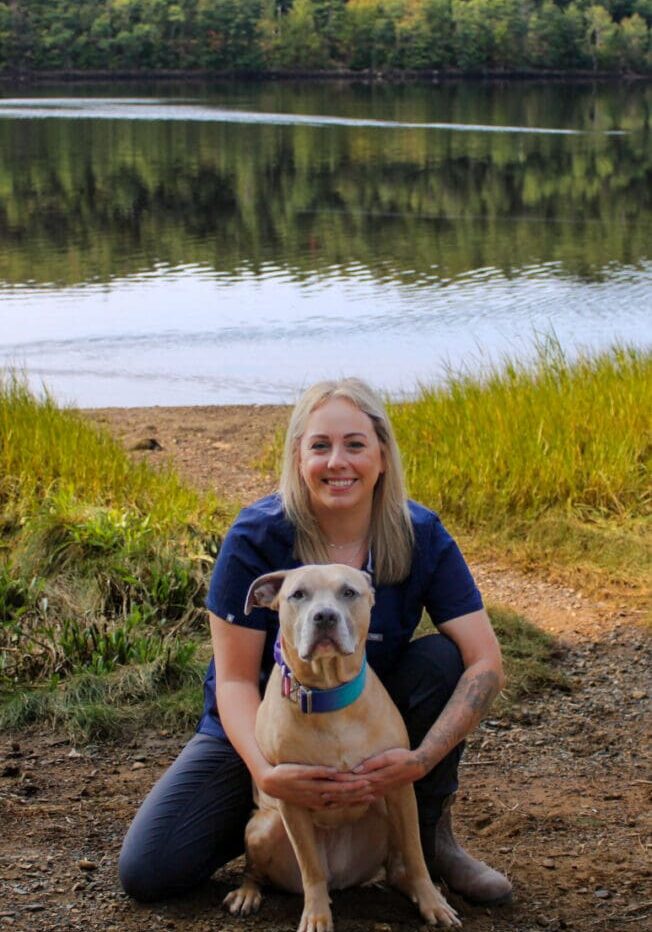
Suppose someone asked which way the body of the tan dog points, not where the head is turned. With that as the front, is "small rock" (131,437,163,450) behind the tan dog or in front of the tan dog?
behind

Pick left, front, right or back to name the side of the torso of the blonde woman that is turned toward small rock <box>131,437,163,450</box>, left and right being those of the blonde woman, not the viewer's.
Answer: back

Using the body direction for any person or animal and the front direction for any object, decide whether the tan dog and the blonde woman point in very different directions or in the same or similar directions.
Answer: same or similar directions

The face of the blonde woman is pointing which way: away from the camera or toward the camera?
toward the camera

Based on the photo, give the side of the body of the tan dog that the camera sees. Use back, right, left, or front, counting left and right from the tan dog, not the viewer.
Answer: front

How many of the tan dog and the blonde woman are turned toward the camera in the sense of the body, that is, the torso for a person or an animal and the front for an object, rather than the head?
2
